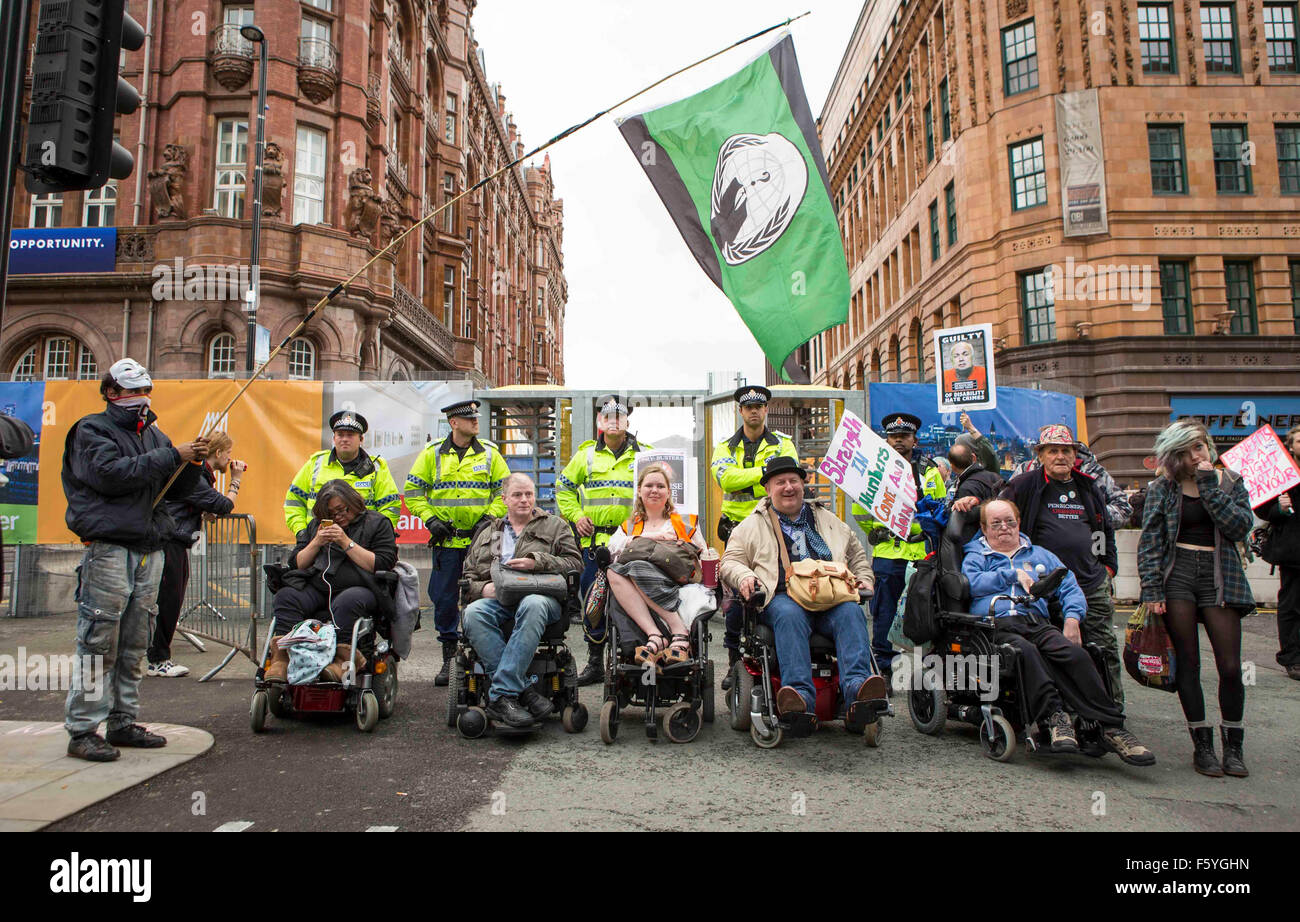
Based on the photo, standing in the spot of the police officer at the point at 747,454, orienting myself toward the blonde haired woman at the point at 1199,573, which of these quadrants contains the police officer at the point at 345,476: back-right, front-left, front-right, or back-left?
back-right

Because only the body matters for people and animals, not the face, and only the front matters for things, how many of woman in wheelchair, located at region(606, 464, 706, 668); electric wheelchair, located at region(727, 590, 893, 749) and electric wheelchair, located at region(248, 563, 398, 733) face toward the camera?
3

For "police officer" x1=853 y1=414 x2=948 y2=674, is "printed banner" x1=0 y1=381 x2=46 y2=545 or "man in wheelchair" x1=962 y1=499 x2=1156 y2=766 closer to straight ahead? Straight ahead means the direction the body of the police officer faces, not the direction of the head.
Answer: the man in wheelchair

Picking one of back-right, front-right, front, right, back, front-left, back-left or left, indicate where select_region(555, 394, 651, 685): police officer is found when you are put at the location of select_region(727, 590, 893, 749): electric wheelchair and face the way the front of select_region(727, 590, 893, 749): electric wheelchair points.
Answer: back-right

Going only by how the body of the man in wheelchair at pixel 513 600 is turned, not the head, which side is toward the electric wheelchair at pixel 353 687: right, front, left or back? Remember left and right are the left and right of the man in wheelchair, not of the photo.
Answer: right

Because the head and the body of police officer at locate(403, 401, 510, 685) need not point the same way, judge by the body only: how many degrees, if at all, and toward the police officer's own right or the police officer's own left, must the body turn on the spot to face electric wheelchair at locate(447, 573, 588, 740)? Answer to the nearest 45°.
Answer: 0° — they already face it

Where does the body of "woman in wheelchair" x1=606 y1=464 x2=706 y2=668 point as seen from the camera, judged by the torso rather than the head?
toward the camera

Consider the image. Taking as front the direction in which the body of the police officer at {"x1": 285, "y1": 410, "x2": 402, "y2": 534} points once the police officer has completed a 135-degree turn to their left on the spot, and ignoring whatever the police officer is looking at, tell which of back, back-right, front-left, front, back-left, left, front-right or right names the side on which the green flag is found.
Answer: front-right

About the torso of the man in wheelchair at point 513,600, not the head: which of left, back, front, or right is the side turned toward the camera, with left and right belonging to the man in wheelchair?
front

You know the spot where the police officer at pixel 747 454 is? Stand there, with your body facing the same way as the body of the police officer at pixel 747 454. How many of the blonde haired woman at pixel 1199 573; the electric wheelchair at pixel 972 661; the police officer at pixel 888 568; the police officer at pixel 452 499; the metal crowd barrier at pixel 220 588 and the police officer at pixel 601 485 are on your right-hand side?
3

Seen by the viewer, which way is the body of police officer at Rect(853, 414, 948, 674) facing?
toward the camera

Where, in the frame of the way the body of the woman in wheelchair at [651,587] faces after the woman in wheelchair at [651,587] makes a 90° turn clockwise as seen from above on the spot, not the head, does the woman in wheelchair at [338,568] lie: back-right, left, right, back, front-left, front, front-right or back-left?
front

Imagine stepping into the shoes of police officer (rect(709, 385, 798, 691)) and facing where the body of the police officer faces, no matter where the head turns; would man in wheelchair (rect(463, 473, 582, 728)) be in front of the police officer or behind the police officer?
in front

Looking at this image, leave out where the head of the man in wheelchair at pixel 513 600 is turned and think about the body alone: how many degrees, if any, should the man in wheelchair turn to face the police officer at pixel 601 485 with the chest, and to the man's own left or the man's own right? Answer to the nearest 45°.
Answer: approximately 135° to the man's own left
